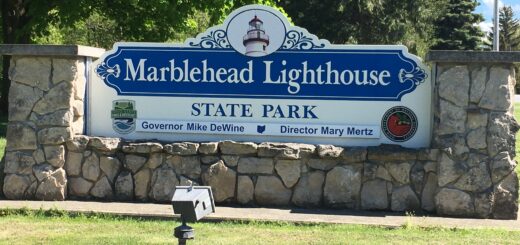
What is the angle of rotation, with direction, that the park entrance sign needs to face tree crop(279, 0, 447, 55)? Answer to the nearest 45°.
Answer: approximately 180°

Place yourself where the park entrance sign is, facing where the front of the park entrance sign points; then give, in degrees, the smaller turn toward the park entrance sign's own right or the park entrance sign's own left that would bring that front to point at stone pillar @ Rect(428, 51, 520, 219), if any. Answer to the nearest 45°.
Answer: approximately 90° to the park entrance sign's own left

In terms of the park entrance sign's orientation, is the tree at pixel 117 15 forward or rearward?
rearward

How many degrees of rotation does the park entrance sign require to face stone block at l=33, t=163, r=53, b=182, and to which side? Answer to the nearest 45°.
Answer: approximately 90° to its right

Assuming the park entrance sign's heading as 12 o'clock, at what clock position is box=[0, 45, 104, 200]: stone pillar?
The stone pillar is roughly at 3 o'clock from the park entrance sign.

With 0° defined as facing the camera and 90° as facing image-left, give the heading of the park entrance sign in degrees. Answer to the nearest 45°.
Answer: approximately 0°

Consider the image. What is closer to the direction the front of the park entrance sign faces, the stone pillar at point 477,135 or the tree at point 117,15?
the stone pillar
